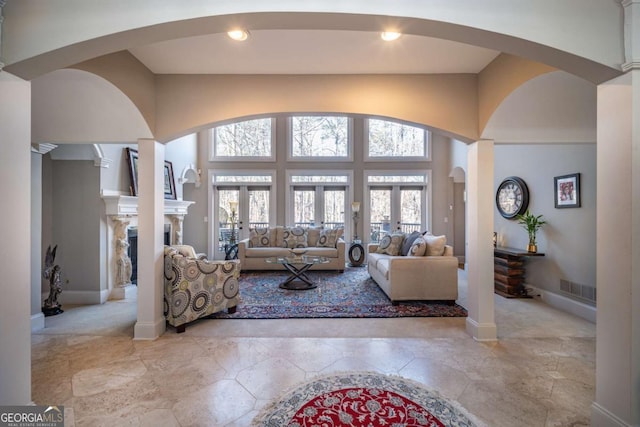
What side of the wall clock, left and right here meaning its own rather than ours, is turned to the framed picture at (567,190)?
left

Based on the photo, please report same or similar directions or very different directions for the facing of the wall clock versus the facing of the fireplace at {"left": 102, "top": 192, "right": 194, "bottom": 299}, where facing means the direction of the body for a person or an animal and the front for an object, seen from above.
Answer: very different directions

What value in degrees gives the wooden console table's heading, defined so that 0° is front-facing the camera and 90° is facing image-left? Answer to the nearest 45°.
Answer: approximately 45°

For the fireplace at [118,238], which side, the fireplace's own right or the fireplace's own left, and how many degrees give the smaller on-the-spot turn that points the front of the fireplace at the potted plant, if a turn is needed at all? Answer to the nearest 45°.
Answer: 0° — it already faces it

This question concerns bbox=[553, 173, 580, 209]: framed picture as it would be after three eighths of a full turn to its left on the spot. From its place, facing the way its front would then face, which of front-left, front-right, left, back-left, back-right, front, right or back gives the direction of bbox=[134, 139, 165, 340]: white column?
back-right

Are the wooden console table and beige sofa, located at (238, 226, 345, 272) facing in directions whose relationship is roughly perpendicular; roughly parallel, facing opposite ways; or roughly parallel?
roughly perpendicular

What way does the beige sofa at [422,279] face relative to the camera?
to the viewer's left

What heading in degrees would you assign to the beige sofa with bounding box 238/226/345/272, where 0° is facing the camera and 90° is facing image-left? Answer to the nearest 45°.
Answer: approximately 0°

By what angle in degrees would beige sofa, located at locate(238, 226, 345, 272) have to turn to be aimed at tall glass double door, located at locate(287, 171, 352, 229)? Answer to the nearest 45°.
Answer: approximately 135° to its left

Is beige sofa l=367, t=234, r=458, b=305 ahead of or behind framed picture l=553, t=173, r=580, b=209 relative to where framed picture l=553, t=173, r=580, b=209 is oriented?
ahead

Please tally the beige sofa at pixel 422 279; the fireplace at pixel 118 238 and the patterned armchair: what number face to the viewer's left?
1

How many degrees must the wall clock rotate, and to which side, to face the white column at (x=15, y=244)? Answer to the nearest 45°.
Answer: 0° — it already faces it

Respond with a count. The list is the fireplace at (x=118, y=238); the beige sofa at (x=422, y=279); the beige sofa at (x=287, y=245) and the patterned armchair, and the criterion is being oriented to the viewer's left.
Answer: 1

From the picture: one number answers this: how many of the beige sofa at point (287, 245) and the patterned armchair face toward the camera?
1

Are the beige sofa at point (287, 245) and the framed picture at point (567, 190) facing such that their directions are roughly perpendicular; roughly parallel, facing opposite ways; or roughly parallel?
roughly perpendicular

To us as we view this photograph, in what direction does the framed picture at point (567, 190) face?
facing the viewer and to the left of the viewer

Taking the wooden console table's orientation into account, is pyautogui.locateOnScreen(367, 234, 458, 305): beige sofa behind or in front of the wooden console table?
in front
